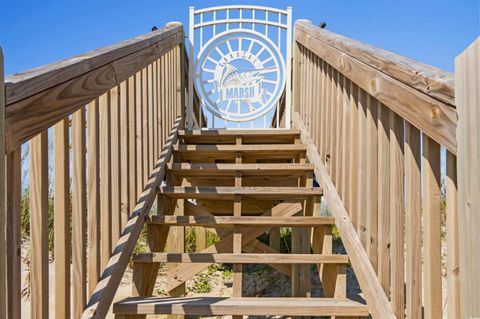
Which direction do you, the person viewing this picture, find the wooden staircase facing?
facing the viewer

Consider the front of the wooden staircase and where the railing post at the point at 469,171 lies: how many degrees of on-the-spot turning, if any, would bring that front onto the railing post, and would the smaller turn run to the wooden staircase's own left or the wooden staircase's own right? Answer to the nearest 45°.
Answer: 0° — it already faces it
